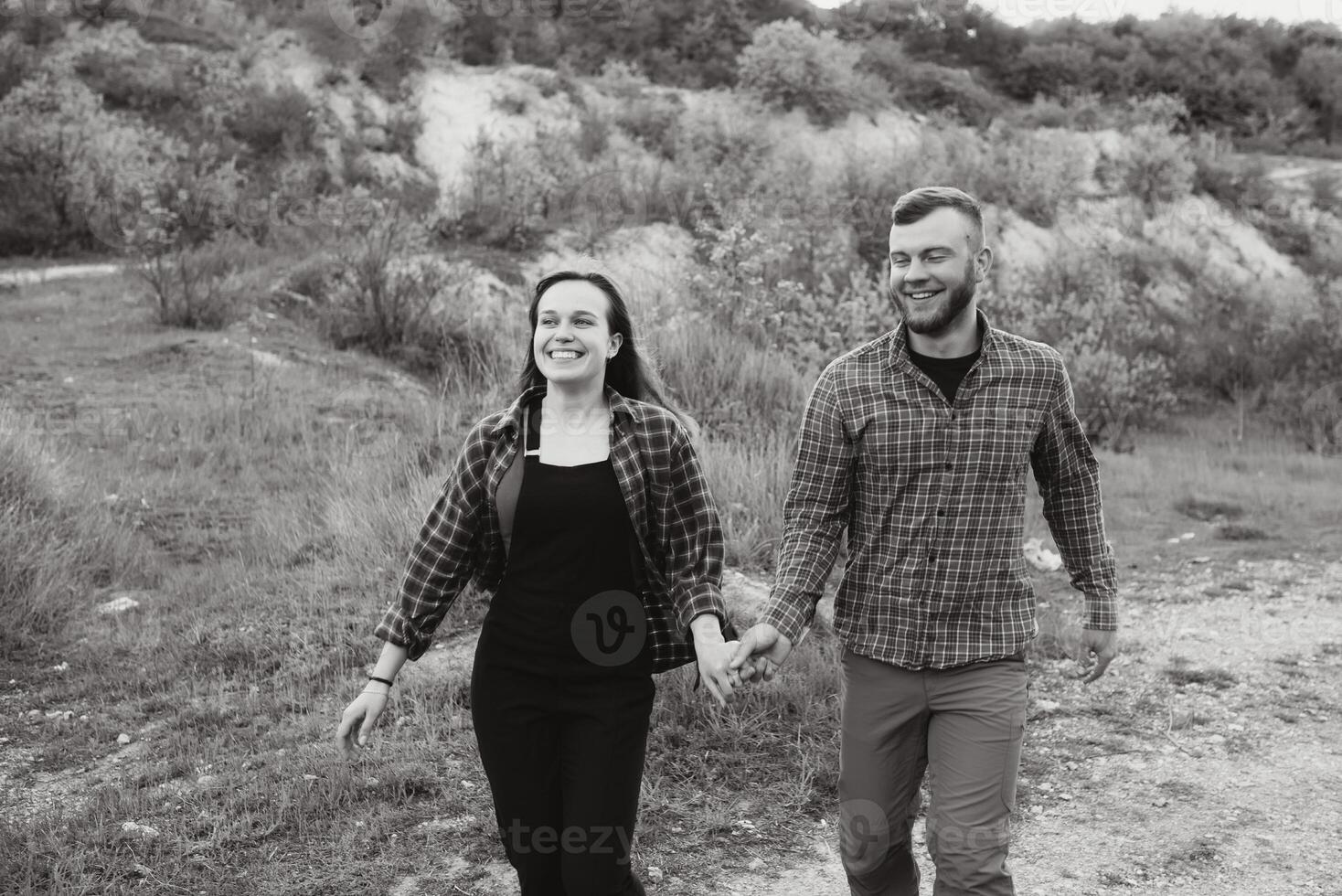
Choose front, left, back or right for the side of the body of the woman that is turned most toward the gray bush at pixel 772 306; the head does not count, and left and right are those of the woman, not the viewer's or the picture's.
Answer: back

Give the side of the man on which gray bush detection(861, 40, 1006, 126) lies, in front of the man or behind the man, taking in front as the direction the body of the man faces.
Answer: behind

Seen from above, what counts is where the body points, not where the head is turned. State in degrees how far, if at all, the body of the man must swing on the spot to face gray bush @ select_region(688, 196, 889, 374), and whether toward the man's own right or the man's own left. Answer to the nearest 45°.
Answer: approximately 180°

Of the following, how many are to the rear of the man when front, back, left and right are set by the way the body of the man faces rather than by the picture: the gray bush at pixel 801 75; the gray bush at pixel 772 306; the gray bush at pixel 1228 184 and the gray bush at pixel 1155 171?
4

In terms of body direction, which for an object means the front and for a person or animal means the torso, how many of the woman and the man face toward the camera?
2

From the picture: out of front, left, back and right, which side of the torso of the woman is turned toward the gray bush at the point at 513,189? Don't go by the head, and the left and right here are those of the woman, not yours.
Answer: back

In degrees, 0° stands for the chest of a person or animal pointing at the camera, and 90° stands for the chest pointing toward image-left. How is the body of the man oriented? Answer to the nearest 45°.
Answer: approximately 0°

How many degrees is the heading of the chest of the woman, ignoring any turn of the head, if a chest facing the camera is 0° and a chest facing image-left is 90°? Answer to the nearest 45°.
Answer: approximately 0°

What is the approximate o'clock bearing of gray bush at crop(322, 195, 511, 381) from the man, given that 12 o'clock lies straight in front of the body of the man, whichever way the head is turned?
The gray bush is roughly at 5 o'clock from the man.

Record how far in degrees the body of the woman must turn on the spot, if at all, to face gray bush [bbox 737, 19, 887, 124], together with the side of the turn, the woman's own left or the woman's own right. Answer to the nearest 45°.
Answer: approximately 180°
